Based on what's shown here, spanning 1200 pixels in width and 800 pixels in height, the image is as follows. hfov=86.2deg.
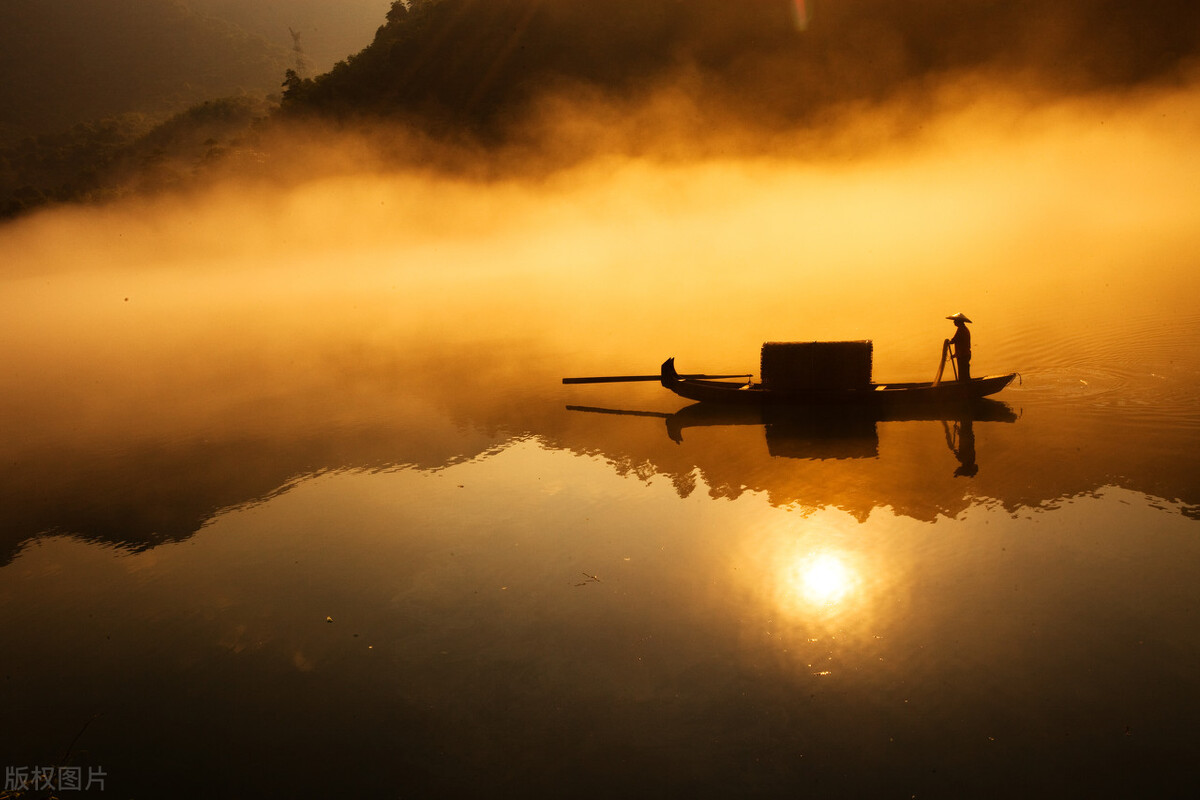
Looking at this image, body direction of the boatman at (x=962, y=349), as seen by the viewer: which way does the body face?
to the viewer's left
